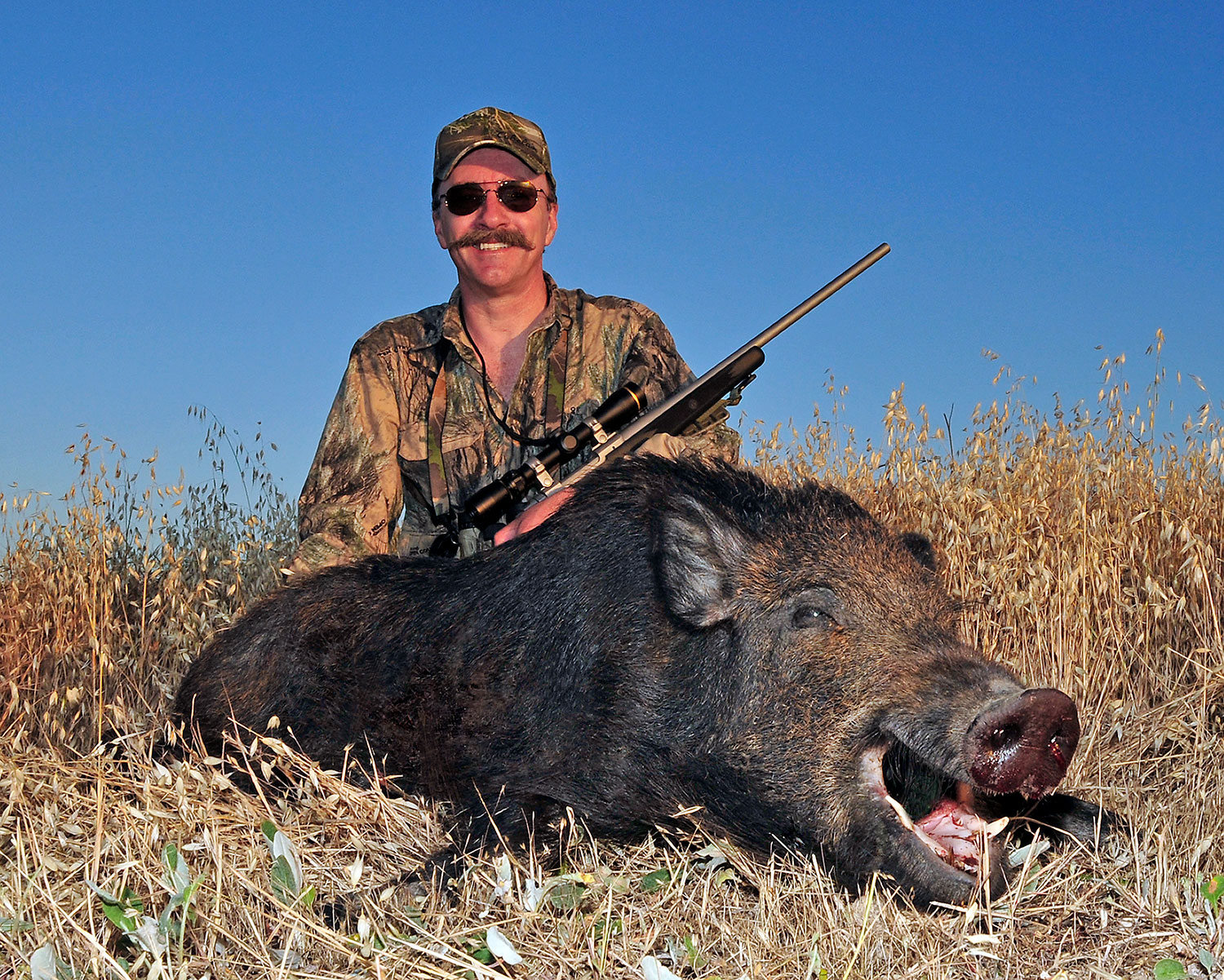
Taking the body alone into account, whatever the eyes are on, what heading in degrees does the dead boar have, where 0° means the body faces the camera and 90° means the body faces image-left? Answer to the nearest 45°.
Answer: approximately 315°

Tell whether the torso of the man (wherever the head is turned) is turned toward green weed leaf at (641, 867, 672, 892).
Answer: yes

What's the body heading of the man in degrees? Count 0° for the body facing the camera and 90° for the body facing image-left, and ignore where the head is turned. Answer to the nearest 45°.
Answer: approximately 0°

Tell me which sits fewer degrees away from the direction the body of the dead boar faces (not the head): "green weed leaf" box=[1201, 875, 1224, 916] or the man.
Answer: the green weed leaf

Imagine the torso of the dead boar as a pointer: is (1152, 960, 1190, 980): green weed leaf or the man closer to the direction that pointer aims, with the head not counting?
the green weed leaf
